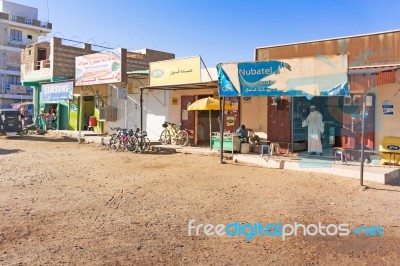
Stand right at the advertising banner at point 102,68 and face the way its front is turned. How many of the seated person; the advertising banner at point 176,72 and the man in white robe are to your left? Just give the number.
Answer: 3

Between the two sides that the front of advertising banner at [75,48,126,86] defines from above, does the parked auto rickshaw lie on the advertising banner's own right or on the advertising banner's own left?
on the advertising banner's own right

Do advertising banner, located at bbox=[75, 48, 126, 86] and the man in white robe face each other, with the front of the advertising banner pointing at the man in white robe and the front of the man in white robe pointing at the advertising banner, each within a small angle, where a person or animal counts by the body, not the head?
no

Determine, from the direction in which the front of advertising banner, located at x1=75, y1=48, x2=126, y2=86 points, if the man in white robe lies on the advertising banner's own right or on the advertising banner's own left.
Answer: on the advertising banner's own left

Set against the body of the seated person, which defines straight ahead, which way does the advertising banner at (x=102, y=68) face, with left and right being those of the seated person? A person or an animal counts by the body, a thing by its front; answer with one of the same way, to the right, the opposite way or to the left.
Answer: the same way

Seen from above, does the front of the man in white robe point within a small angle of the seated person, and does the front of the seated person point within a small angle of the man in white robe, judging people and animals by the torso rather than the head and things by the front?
no

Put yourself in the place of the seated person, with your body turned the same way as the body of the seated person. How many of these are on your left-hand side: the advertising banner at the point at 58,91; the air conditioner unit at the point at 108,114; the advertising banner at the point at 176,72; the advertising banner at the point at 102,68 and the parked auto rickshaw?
0

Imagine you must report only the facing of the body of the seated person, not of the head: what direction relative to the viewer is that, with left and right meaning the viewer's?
facing the viewer and to the left of the viewer

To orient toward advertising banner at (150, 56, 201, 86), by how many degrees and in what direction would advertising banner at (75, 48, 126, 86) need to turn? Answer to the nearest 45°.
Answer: approximately 90° to its left
